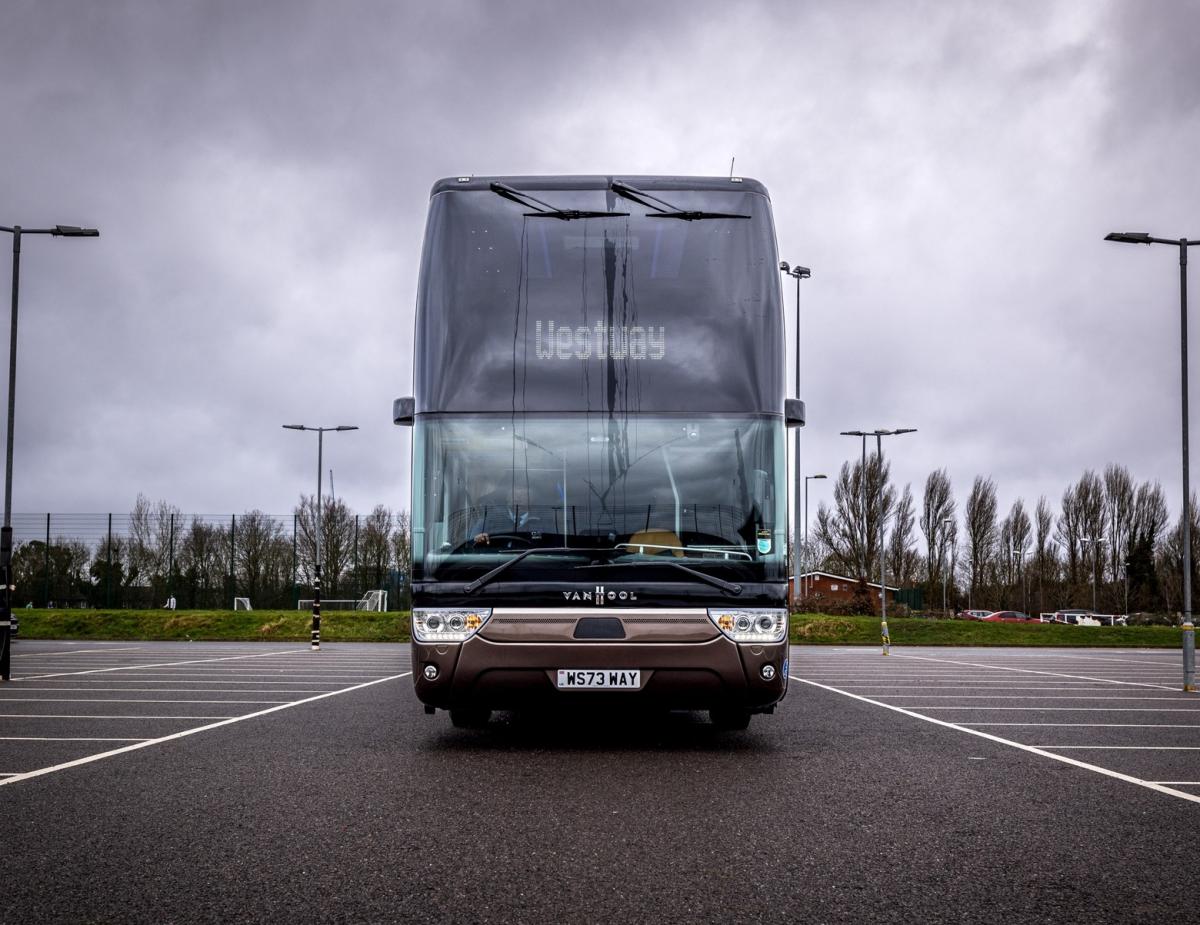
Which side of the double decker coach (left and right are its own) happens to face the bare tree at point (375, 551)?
back

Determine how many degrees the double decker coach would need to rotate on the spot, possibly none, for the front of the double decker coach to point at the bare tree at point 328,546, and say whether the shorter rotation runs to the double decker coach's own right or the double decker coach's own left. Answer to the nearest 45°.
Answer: approximately 180°

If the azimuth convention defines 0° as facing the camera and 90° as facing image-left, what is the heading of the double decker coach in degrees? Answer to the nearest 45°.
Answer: approximately 0°

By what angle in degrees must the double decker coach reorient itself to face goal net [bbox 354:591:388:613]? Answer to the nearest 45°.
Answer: approximately 180°
